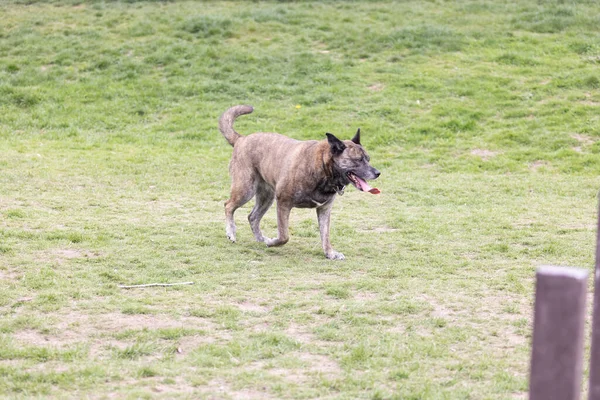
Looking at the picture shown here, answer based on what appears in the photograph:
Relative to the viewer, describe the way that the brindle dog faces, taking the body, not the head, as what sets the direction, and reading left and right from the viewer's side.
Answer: facing the viewer and to the right of the viewer

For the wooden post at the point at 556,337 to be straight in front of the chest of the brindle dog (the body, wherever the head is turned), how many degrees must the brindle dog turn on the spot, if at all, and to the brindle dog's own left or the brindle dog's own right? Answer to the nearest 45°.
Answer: approximately 45° to the brindle dog's own right

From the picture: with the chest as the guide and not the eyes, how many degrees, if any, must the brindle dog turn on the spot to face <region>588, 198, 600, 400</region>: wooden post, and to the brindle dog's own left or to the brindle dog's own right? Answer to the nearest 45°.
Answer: approximately 45° to the brindle dog's own right
